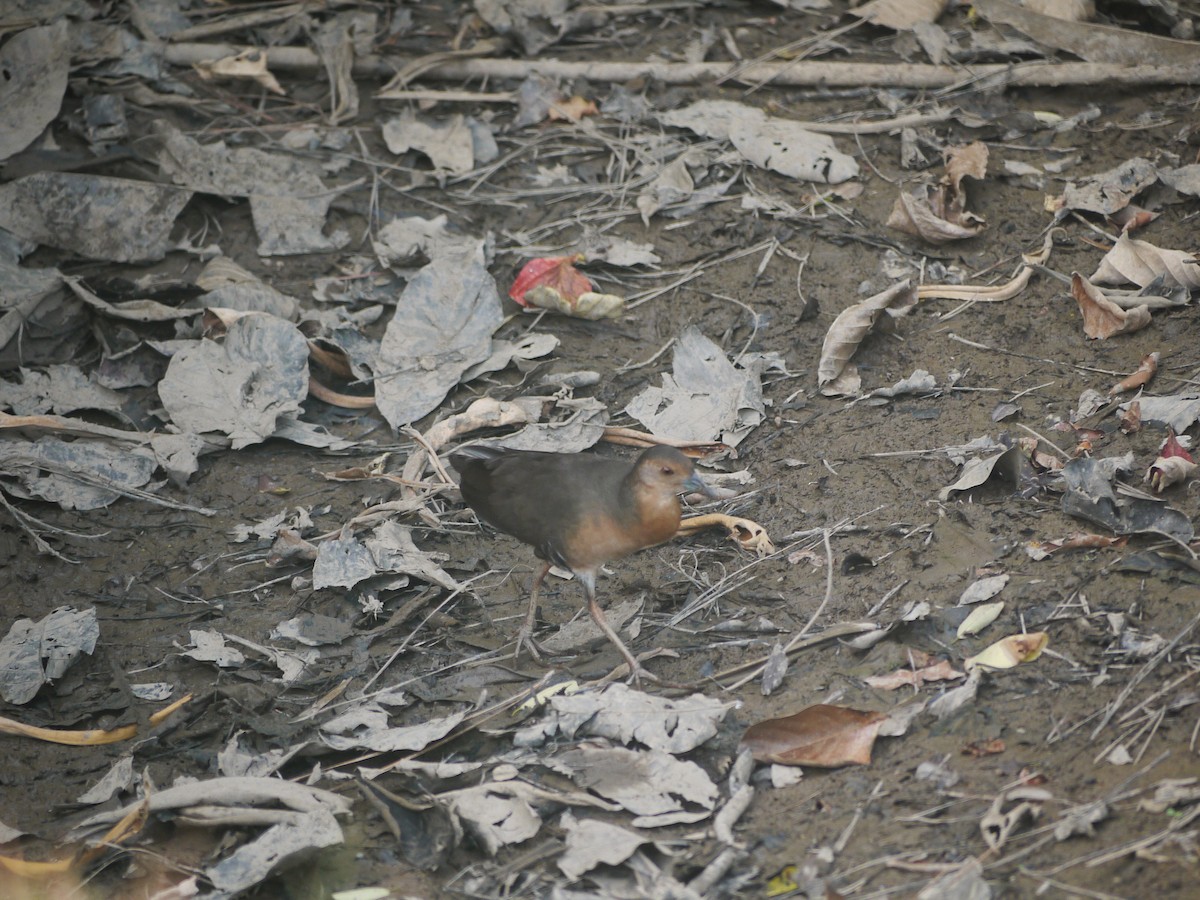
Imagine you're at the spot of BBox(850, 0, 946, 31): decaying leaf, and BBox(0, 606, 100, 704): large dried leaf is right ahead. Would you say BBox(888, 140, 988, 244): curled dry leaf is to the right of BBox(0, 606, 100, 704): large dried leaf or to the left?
left

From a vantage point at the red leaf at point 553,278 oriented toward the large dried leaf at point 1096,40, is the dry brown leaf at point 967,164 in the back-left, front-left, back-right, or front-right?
front-right

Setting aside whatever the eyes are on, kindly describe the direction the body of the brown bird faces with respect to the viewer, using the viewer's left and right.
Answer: facing to the right of the viewer

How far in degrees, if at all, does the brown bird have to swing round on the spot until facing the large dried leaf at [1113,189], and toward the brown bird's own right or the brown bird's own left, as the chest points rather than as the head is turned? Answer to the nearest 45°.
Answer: approximately 45° to the brown bird's own left

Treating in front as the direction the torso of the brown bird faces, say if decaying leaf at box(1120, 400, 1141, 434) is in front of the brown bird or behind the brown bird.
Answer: in front

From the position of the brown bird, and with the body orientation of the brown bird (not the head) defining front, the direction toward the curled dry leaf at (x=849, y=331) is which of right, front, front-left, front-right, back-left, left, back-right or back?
front-left

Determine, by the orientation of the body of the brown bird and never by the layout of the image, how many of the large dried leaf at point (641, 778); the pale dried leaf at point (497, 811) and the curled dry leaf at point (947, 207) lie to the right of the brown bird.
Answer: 2

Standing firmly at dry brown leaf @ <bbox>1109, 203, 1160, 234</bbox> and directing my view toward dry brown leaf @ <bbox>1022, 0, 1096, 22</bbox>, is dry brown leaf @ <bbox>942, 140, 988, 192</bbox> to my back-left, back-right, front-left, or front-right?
front-left

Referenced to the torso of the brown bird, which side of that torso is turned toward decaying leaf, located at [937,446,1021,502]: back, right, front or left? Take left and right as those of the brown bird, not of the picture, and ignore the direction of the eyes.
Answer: front

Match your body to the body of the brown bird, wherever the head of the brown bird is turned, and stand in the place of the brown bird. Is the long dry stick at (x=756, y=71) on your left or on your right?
on your left

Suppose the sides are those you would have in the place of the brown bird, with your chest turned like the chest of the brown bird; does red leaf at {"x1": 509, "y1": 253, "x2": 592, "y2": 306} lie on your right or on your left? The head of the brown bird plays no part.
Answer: on your left

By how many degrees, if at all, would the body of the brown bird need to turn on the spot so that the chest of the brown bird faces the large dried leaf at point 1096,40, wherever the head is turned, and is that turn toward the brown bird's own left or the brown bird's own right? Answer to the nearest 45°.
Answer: approximately 45° to the brown bird's own left

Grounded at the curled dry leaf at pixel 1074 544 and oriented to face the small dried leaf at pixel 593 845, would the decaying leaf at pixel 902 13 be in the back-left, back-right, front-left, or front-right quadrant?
back-right

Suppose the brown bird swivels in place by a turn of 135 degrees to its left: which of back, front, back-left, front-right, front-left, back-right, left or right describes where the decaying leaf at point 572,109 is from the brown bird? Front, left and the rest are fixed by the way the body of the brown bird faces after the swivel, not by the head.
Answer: front-right

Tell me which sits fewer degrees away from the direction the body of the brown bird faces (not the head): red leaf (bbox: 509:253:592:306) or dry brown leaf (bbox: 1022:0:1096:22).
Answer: the dry brown leaf

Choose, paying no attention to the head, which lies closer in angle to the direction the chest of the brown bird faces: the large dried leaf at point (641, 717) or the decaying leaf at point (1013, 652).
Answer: the decaying leaf

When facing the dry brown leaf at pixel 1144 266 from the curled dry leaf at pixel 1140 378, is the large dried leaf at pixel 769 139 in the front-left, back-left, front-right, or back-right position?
front-left

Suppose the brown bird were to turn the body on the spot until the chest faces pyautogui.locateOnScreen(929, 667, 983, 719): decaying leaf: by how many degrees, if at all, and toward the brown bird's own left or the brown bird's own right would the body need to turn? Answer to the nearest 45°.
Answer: approximately 45° to the brown bird's own right

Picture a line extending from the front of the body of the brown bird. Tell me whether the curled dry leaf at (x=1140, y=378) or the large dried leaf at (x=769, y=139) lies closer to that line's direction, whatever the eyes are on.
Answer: the curled dry leaf

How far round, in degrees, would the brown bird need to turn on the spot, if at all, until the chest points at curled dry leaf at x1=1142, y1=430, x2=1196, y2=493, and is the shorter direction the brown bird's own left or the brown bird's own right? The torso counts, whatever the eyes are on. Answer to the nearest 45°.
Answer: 0° — it already faces it

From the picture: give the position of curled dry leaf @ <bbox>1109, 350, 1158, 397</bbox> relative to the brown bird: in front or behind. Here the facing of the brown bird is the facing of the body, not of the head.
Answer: in front
